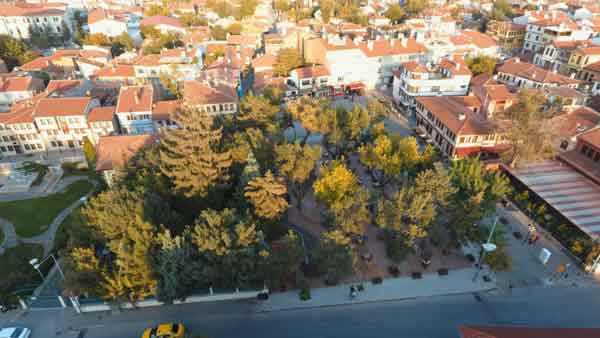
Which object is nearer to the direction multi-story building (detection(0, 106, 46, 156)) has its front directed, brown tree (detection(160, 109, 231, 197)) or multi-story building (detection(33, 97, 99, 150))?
the brown tree

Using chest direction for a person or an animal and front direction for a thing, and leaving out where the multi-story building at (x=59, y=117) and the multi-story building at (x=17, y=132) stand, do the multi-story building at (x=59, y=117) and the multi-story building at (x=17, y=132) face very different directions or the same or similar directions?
same or similar directions

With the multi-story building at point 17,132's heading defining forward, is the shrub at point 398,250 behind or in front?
in front

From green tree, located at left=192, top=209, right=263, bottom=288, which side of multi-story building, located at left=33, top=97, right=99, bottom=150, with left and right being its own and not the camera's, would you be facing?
front

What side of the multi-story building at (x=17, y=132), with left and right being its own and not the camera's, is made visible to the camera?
front

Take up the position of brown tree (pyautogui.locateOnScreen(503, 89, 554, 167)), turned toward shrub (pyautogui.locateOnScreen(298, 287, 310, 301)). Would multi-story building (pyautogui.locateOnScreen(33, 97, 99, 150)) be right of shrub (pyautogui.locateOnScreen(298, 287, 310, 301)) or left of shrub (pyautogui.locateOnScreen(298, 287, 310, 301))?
right

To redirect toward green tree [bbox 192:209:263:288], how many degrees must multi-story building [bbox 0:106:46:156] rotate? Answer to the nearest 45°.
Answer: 0° — it already faces it

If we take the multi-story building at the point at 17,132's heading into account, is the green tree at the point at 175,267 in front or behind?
in front

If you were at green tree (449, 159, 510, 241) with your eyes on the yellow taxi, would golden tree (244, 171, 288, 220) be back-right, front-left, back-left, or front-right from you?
front-right

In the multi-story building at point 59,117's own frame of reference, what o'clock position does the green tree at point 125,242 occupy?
The green tree is roughly at 12 o'clock from the multi-story building.

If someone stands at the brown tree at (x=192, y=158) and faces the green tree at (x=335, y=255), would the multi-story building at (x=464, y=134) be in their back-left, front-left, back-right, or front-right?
front-left

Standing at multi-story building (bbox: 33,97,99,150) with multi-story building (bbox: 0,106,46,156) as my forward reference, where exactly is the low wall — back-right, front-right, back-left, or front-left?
back-left

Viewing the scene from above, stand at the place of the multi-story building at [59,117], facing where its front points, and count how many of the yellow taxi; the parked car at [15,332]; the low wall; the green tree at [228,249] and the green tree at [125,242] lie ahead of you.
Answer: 5

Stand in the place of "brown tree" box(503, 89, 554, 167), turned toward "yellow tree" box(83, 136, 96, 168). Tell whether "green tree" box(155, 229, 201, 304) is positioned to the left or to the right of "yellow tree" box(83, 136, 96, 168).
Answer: left

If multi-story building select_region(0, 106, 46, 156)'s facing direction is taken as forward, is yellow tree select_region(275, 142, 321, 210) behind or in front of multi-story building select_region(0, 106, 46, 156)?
in front

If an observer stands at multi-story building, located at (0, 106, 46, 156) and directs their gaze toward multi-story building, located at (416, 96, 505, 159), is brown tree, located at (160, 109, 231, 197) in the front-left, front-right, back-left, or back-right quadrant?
front-right

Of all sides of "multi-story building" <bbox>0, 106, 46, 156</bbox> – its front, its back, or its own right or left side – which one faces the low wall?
front
